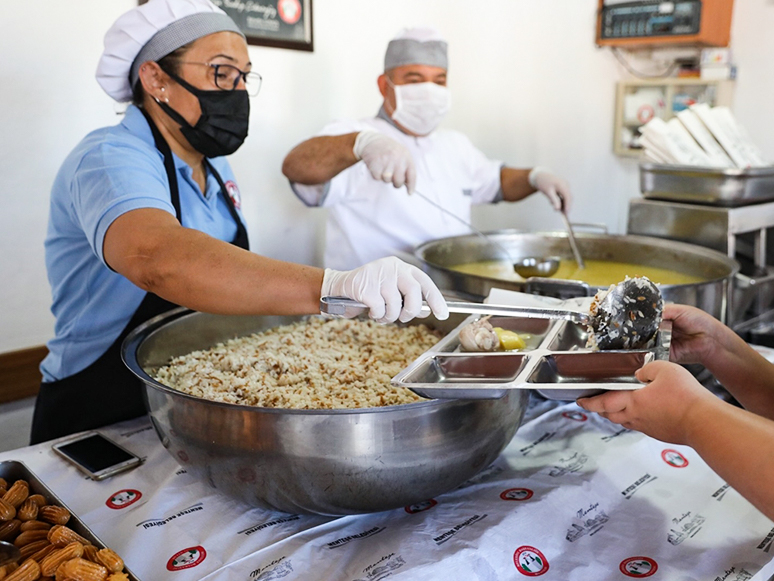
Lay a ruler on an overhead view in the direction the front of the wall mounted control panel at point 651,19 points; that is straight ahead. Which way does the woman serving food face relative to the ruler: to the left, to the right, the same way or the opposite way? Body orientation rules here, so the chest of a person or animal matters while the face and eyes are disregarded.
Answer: to the left

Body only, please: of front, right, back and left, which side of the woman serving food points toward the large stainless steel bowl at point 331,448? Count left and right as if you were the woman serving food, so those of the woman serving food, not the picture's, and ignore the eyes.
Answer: front

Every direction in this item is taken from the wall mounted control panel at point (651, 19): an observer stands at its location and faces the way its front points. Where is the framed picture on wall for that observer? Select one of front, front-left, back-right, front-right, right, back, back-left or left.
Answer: front-right

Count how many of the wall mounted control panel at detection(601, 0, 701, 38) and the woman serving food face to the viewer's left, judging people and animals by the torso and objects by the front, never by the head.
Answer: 0

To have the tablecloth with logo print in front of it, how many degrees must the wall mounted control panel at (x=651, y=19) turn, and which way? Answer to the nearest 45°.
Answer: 0° — it already faces it

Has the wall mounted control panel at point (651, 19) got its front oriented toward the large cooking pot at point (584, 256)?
yes

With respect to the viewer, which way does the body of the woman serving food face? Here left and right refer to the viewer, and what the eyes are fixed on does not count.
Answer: facing the viewer and to the right of the viewer

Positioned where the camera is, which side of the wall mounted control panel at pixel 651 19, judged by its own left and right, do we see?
front

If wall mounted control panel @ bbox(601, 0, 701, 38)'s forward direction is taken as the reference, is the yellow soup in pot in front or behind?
in front

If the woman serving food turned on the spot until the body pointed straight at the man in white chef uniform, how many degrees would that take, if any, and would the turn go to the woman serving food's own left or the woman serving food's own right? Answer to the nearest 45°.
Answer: approximately 90° to the woman serving food's own left

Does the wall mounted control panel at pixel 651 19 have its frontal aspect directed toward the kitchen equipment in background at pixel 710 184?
yes

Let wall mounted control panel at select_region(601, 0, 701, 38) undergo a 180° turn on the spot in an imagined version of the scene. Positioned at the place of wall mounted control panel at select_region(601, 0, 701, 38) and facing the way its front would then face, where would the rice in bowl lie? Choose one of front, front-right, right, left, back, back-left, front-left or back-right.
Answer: back

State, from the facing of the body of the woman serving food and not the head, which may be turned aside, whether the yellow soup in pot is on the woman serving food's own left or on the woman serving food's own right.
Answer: on the woman serving food's own left

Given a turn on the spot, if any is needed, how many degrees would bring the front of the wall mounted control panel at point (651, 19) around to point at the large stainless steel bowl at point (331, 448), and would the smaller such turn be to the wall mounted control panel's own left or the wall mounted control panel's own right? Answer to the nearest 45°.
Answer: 0° — it already faces it

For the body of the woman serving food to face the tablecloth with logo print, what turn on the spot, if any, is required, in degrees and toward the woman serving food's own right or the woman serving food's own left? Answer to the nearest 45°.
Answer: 0° — they already face it

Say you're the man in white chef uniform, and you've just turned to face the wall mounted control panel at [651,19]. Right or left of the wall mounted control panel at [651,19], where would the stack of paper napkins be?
right
